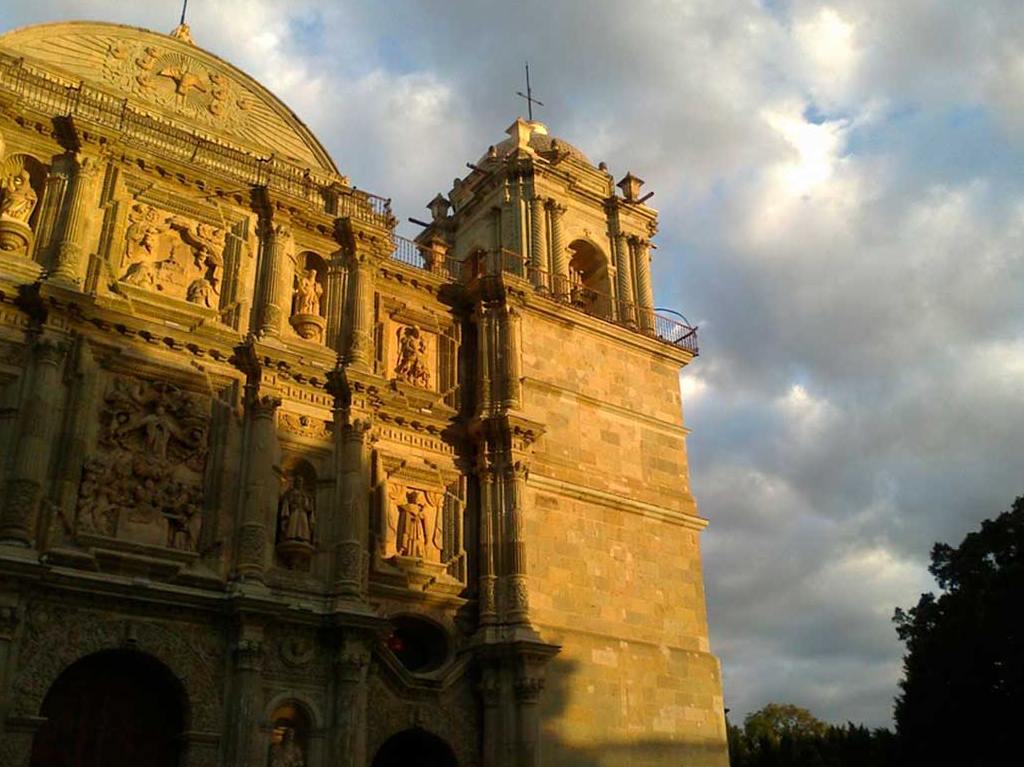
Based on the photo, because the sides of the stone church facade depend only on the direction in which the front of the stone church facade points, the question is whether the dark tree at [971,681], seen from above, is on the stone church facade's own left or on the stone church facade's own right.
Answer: on the stone church facade's own left
